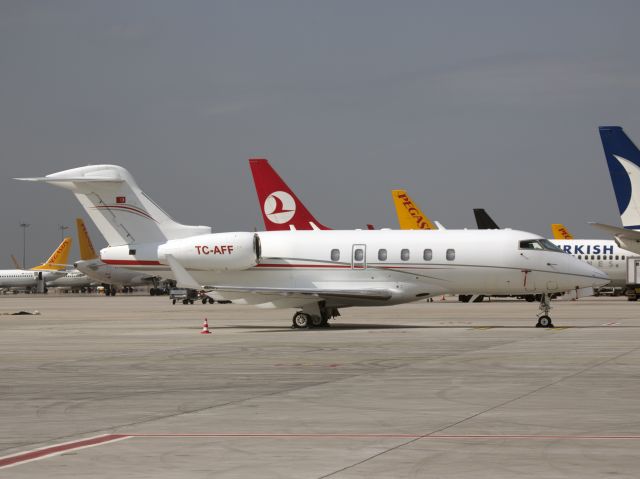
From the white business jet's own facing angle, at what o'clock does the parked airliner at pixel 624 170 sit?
The parked airliner is roughly at 11 o'clock from the white business jet.

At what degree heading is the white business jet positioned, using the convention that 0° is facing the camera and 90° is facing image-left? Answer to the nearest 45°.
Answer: approximately 270°
